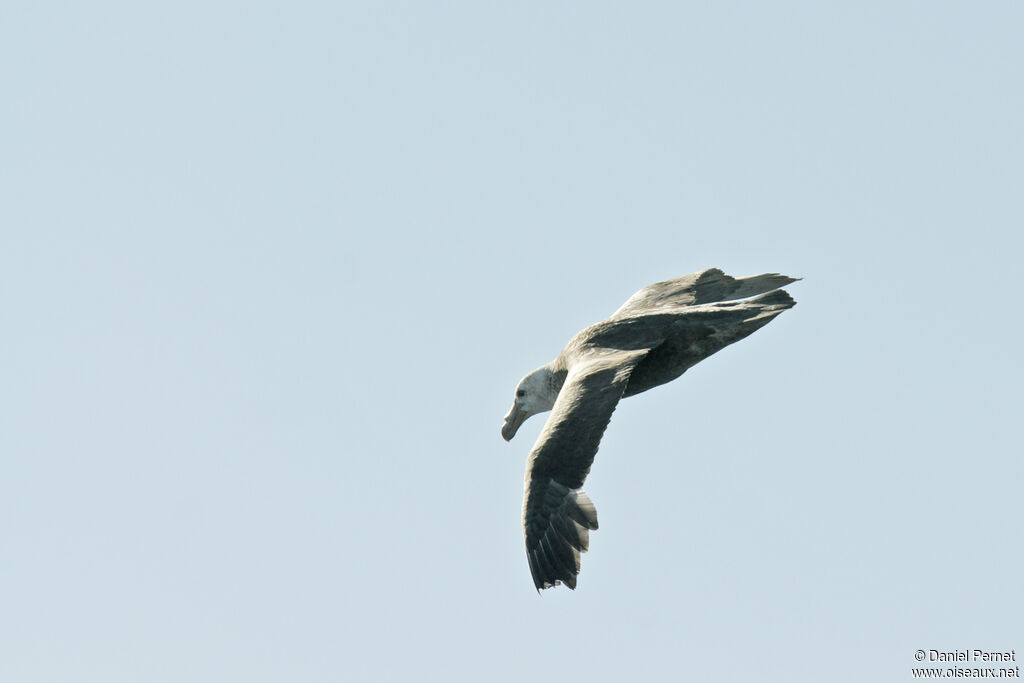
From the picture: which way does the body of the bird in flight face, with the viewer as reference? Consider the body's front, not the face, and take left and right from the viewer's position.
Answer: facing to the left of the viewer
